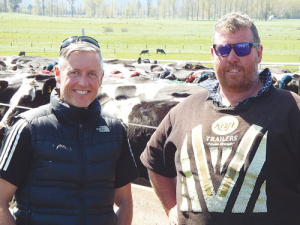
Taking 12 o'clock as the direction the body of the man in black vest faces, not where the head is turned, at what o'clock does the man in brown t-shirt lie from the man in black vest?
The man in brown t-shirt is roughly at 9 o'clock from the man in black vest.

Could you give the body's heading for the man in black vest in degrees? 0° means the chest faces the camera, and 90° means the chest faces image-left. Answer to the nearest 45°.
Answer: approximately 0°
